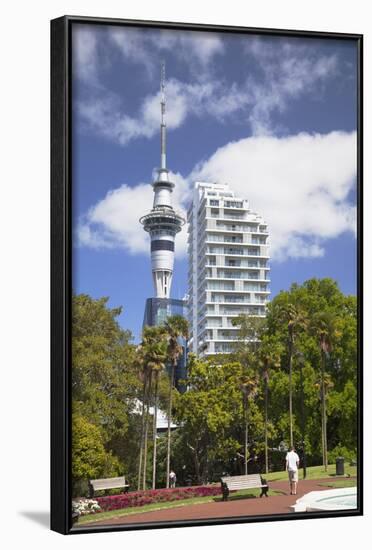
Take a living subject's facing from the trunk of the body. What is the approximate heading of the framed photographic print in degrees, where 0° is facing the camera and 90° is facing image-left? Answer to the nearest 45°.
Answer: approximately 315°
